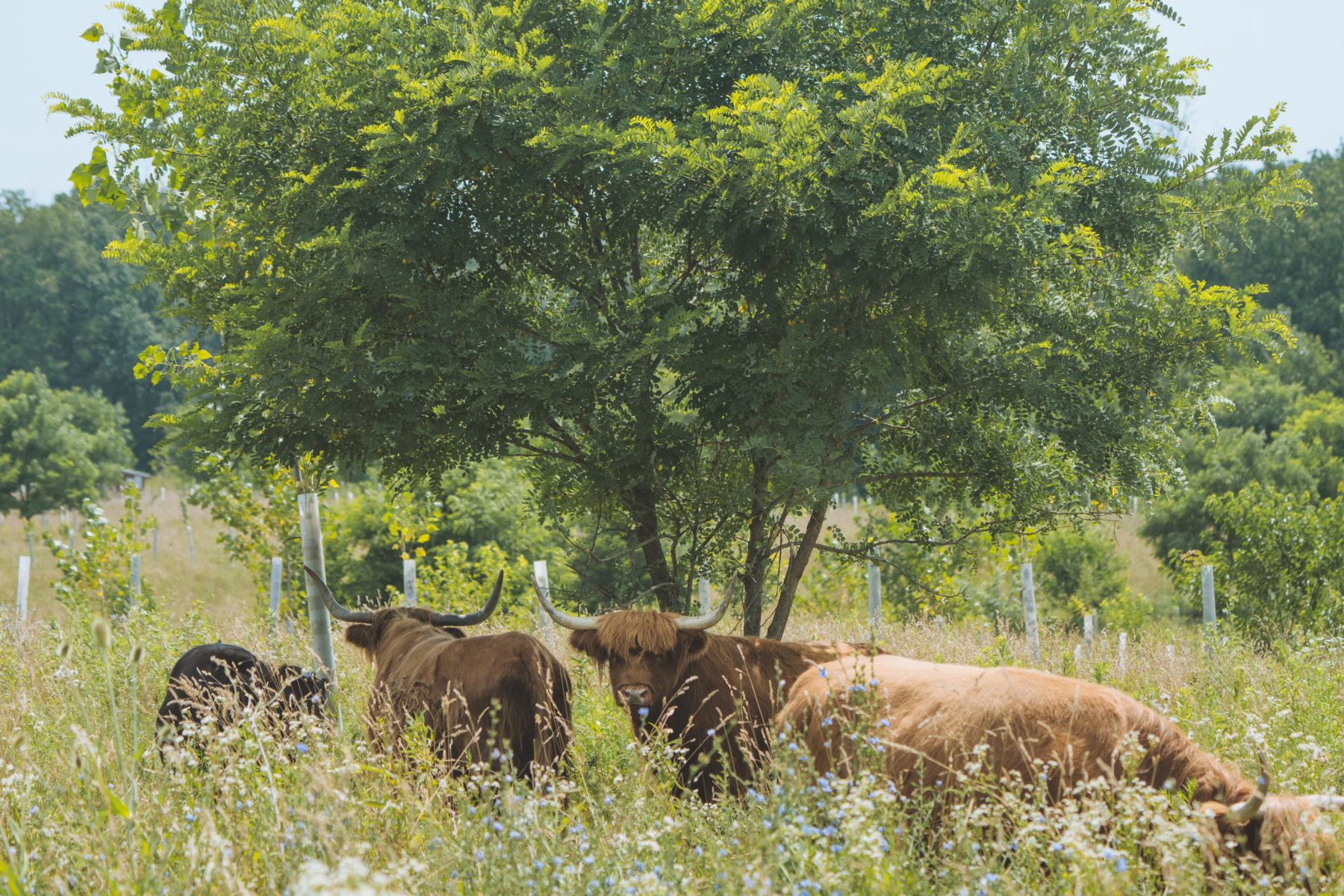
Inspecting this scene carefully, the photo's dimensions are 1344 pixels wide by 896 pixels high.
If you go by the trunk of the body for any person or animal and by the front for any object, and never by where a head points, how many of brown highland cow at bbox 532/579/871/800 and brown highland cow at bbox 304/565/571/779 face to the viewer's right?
0

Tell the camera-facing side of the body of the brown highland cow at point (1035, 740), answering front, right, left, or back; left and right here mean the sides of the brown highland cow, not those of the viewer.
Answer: right

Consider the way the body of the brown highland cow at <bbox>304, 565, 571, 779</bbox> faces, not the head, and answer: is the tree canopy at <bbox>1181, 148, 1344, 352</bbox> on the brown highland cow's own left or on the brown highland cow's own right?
on the brown highland cow's own right

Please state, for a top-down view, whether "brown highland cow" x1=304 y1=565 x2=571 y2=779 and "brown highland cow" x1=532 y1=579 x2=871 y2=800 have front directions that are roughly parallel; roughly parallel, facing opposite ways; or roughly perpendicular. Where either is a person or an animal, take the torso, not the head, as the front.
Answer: roughly perpendicular

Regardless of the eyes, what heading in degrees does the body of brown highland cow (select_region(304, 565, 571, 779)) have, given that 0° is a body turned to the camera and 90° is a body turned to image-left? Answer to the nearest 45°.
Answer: approximately 135°

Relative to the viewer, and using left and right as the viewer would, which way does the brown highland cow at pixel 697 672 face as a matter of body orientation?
facing the viewer and to the left of the viewer

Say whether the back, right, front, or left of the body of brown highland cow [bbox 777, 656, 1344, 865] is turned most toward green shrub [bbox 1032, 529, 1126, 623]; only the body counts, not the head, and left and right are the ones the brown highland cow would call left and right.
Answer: left

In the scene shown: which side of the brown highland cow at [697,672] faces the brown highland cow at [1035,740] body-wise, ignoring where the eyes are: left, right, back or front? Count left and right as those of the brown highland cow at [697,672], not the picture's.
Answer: left

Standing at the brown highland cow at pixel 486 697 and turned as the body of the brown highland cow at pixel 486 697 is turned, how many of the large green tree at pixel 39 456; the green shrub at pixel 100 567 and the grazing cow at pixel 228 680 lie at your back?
0

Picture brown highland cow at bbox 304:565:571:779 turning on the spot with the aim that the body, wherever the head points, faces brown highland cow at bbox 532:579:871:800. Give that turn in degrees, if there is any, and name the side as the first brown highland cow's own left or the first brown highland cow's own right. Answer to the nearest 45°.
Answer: approximately 135° to the first brown highland cow's own right

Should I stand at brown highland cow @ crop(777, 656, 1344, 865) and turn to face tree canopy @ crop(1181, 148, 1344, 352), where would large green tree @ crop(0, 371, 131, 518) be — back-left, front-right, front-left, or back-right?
front-left

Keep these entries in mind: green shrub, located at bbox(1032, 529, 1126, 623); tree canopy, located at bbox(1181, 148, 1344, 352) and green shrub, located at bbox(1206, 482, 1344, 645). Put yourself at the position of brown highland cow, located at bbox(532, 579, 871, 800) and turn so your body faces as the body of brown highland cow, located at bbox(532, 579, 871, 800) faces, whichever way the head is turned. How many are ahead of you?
0

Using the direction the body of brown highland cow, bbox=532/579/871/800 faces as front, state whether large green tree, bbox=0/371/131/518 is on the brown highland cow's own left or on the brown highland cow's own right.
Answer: on the brown highland cow's own right
